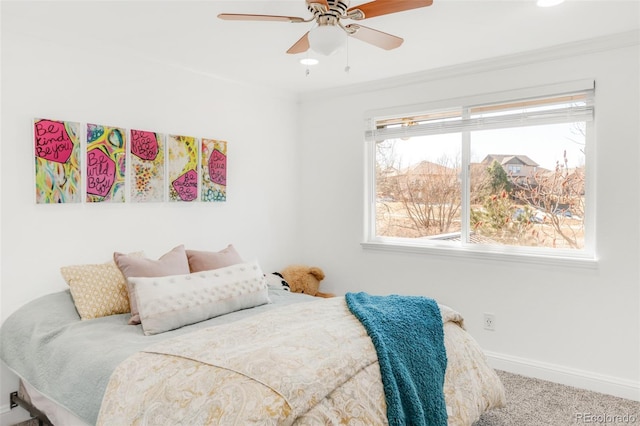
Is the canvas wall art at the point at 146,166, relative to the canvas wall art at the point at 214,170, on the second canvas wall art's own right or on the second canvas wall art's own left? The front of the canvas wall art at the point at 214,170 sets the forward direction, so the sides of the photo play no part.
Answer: on the second canvas wall art's own right

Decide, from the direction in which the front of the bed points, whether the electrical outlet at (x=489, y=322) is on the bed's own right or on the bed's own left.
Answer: on the bed's own left

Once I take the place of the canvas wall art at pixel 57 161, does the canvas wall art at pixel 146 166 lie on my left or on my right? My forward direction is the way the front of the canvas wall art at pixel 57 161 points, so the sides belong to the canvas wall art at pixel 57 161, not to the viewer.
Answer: on my left

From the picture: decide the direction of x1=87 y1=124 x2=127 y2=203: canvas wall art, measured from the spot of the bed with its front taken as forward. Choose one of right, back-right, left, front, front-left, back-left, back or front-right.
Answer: back

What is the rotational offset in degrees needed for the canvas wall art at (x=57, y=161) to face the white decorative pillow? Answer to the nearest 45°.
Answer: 0° — it already faces it
